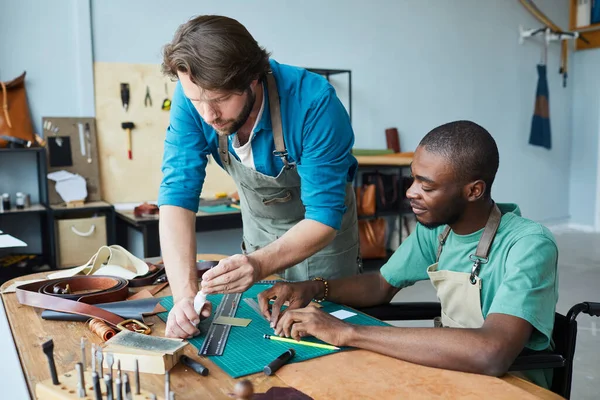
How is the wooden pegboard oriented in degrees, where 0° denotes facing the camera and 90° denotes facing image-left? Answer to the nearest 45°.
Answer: approximately 0°

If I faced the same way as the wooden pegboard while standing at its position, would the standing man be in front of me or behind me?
in front

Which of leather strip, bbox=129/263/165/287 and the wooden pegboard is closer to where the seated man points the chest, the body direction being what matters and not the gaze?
the leather strip

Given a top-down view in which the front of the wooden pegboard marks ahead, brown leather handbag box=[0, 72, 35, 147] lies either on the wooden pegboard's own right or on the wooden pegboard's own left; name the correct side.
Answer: on the wooden pegboard's own right

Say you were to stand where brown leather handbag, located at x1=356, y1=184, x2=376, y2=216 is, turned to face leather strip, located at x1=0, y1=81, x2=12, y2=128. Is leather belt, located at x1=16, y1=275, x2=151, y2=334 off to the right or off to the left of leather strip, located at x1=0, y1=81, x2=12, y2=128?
left

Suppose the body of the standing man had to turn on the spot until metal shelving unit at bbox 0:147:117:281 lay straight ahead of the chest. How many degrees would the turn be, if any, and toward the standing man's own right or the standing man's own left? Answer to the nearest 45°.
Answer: approximately 90° to the standing man's own right

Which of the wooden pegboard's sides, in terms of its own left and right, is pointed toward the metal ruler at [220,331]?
front

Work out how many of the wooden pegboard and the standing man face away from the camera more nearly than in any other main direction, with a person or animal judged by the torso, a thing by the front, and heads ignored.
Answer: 0

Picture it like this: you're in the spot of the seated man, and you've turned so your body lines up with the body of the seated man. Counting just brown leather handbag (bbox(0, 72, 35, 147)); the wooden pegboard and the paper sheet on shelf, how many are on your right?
3

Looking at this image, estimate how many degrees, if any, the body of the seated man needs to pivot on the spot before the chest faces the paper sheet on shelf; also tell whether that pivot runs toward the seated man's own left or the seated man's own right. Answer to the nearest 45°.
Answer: approximately 90° to the seated man's own right

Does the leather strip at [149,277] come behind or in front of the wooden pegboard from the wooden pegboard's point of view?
in front

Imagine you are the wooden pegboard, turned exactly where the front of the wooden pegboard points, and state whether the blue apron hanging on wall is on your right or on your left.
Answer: on your left

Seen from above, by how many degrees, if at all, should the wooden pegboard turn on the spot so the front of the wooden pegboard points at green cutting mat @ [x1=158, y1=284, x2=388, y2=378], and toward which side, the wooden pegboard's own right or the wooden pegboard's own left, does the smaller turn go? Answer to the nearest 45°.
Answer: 0° — it already faces it

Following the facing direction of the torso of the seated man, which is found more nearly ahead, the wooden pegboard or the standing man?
the standing man
